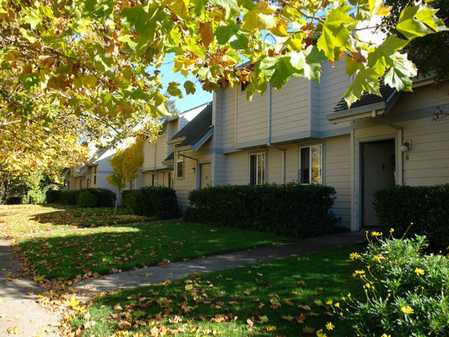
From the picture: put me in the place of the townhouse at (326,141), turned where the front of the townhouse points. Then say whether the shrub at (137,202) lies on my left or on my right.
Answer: on my right

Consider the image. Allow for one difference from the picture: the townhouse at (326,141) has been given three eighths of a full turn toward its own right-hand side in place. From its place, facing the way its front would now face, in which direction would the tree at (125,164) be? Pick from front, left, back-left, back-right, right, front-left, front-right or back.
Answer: front-left

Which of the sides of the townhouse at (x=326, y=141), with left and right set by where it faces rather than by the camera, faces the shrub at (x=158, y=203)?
right

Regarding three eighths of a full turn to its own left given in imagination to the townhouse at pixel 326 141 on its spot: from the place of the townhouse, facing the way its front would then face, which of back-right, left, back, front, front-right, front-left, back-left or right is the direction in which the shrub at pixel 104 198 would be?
back-left

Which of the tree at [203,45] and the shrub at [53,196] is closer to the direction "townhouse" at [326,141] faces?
the tree

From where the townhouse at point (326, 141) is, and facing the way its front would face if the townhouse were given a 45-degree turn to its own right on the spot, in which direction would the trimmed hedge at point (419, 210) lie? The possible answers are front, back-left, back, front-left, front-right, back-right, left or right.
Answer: left

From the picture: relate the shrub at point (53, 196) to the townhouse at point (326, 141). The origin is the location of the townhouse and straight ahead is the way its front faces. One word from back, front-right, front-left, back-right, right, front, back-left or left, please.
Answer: right

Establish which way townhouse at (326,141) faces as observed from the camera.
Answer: facing the viewer and to the left of the viewer

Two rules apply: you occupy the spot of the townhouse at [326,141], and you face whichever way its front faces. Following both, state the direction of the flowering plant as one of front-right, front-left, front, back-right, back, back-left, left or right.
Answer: front-left
